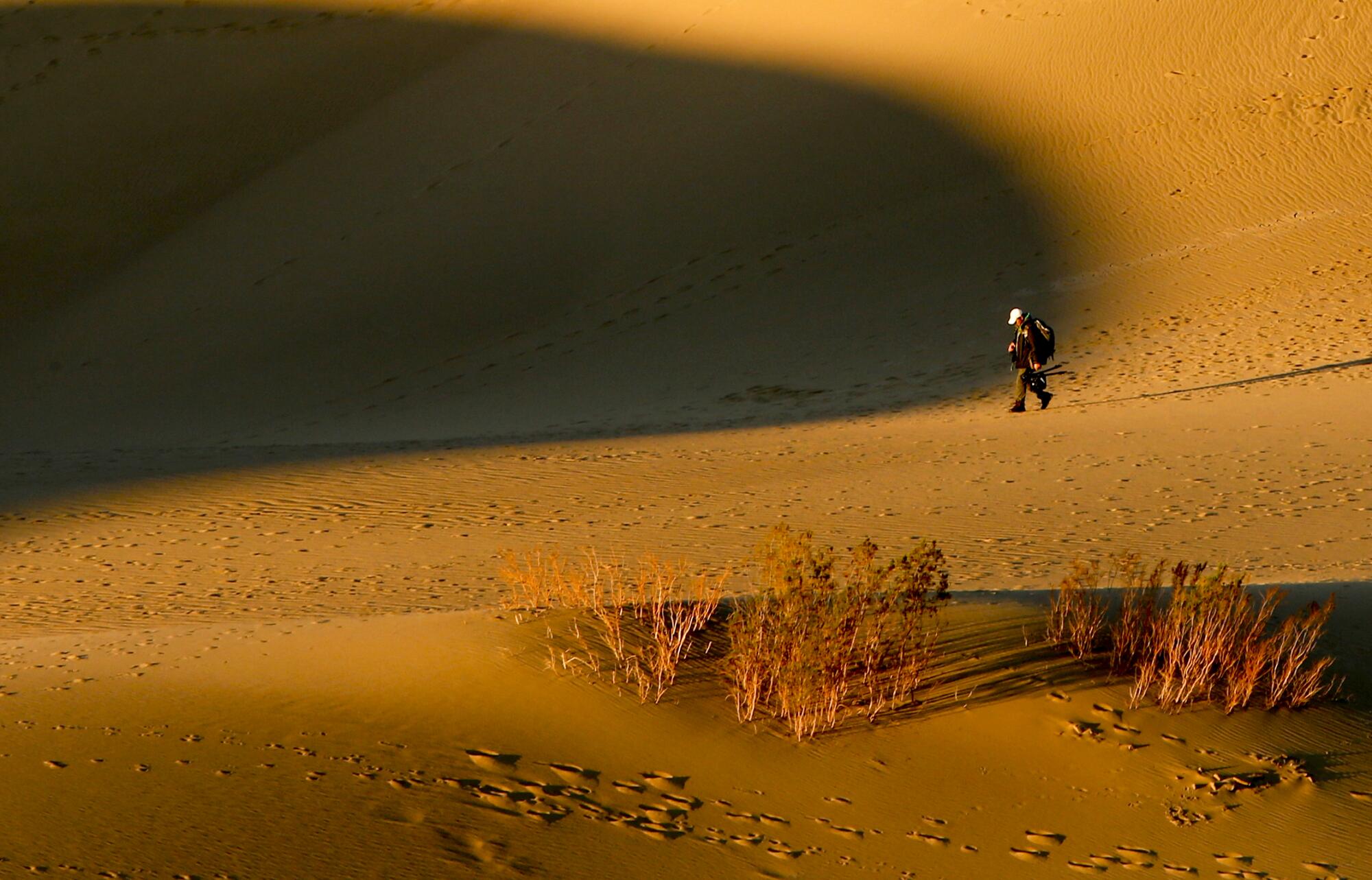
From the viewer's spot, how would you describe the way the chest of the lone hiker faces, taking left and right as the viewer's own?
facing to the left of the viewer

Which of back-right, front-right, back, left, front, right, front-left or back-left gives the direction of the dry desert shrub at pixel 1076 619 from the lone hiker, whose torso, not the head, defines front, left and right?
left
